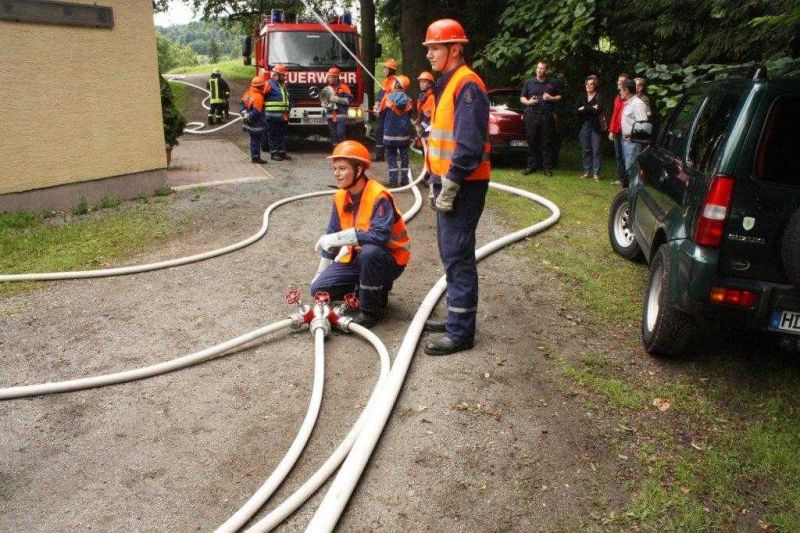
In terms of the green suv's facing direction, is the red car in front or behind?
in front

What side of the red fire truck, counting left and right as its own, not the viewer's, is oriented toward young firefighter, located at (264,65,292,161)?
front

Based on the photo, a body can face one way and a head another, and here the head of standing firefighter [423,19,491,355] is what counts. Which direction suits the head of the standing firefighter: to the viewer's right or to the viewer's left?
to the viewer's left

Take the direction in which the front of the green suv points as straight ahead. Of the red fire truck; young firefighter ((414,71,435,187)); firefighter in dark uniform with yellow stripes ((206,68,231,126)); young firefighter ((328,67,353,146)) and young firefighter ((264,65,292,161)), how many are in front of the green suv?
5

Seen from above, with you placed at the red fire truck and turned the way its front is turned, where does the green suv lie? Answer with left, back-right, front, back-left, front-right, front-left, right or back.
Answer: front

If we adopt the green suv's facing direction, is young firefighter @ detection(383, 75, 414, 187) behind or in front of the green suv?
in front

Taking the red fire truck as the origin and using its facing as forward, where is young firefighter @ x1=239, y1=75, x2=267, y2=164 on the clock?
The young firefighter is roughly at 1 o'clock from the red fire truck.

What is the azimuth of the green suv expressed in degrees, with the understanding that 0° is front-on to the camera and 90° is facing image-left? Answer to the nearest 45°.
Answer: approximately 135°

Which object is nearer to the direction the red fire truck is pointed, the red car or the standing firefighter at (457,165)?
the standing firefighter

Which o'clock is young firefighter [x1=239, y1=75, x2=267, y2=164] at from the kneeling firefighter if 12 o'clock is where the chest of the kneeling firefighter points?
The young firefighter is roughly at 4 o'clock from the kneeling firefighter.

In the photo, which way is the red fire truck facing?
toward the camera
